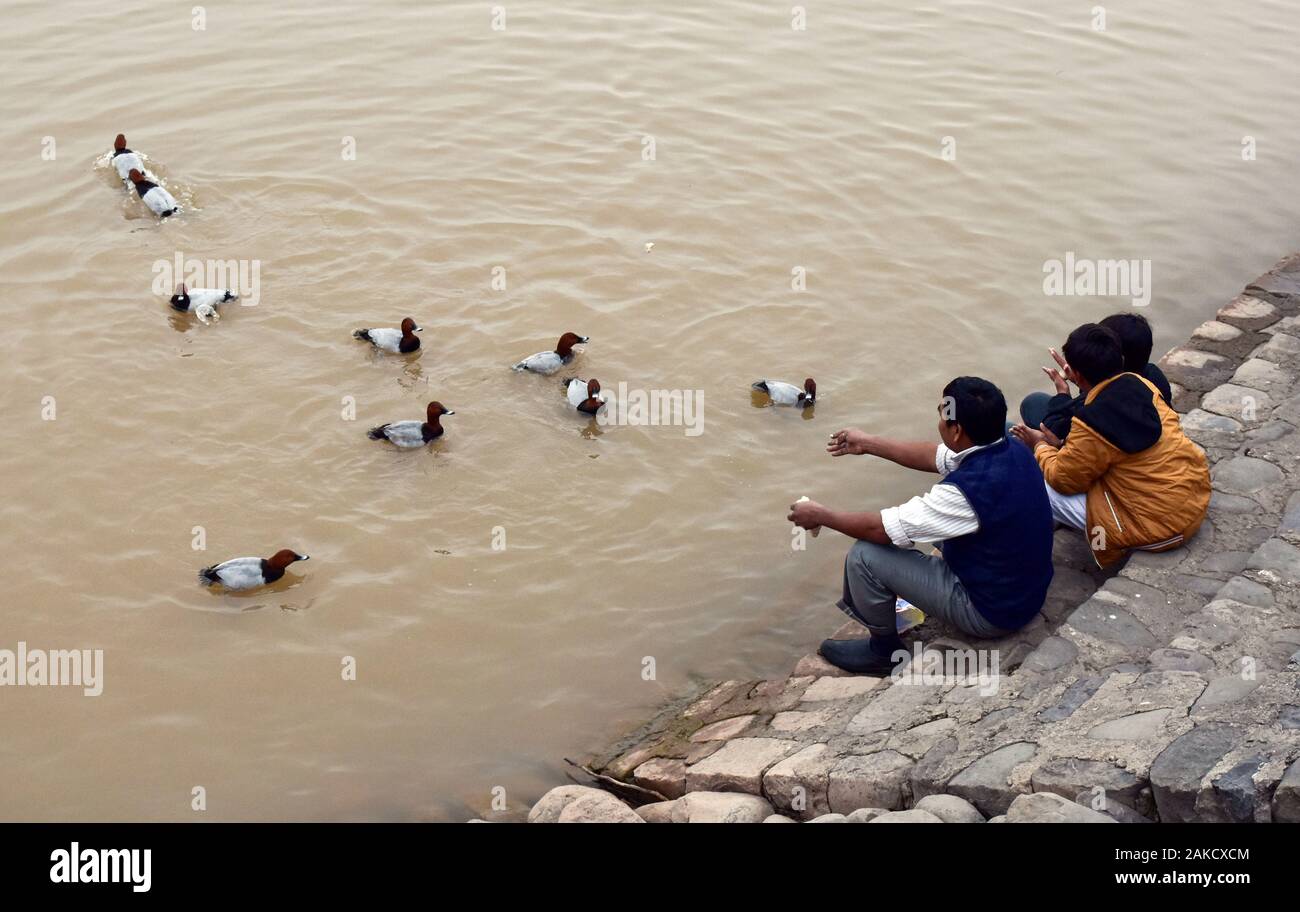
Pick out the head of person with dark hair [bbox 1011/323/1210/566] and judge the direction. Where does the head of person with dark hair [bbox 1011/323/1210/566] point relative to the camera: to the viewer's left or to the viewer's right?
to the viewer's left

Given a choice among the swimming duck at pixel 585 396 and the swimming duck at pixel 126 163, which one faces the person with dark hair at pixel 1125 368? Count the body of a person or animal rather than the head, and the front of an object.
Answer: the swimming duck at pixel 585 396

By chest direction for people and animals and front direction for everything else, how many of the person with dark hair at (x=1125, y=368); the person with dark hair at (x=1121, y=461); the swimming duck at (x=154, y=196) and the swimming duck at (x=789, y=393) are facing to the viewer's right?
1

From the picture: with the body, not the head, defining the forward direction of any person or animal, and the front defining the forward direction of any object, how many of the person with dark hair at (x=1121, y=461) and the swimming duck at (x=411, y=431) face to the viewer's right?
1

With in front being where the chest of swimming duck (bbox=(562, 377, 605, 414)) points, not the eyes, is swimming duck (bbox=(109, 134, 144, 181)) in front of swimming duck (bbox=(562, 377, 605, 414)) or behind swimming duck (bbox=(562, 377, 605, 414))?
behind

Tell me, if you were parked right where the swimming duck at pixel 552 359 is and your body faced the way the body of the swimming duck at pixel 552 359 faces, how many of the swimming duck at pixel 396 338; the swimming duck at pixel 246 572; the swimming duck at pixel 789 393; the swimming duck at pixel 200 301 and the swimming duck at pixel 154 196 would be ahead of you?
1

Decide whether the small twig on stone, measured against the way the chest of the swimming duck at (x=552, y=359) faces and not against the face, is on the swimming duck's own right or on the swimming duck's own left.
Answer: on the swimming duck's own right

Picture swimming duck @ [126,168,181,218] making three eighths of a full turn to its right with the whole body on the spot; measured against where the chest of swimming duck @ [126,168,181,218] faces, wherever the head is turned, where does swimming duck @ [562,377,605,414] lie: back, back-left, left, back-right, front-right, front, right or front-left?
front-right

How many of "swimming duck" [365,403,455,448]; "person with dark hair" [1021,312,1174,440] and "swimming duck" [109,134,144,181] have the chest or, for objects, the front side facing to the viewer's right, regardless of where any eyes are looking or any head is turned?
1

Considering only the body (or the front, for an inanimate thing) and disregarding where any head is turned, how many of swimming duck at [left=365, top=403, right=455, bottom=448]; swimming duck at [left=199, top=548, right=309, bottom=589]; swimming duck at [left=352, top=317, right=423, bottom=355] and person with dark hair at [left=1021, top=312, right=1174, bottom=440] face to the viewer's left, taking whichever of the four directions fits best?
1

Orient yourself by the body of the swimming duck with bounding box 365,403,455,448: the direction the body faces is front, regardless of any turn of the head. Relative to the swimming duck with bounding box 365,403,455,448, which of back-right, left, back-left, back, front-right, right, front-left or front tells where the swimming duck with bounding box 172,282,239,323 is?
back-left

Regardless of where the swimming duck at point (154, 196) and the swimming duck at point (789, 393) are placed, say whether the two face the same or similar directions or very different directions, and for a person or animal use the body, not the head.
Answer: very different directions

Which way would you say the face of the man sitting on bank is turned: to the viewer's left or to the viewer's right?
to the viewer's left

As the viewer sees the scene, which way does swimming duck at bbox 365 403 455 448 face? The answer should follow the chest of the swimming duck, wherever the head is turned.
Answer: to the viewer's right

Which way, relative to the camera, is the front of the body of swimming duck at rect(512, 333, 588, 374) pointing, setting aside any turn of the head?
to the viewer's right

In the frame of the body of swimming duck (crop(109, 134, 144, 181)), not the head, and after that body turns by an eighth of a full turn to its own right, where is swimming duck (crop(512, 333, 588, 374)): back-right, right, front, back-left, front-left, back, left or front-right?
back-right
